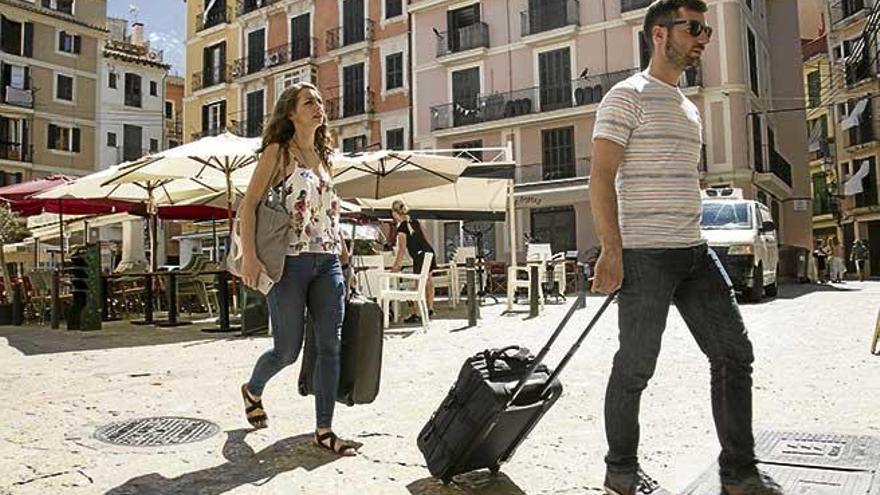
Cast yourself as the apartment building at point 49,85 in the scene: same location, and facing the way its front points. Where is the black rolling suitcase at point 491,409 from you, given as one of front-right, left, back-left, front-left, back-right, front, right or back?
front-right

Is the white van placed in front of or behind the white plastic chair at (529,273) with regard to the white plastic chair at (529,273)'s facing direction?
behind

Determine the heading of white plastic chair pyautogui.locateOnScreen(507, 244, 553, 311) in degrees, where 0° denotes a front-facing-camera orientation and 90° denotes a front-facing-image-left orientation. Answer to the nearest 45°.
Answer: approximately 45°

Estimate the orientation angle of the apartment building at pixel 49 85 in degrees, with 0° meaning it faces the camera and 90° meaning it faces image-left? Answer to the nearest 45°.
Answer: approximately 315°

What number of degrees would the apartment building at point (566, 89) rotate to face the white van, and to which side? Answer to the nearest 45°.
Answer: approximately 45° to its left
